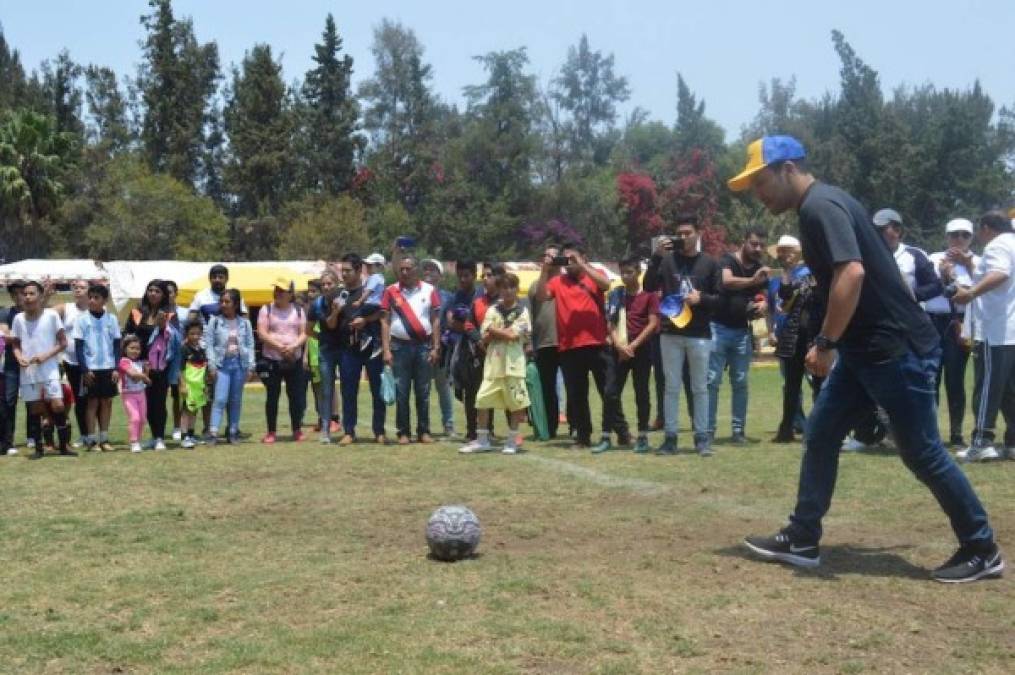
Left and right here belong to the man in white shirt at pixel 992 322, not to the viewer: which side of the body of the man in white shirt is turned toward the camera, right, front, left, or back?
left

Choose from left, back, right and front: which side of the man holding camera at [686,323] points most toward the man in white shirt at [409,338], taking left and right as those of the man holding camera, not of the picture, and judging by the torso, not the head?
right

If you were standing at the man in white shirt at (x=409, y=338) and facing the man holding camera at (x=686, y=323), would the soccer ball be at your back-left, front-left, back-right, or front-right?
front-right

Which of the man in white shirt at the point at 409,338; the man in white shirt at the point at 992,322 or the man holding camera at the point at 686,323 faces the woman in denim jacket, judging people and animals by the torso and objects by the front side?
the man in white shirt at the point at 992,322

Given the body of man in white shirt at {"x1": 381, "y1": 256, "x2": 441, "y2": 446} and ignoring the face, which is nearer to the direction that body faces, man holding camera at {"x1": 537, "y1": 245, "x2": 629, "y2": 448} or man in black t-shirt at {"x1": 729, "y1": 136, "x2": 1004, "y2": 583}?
the man in black t-shirt

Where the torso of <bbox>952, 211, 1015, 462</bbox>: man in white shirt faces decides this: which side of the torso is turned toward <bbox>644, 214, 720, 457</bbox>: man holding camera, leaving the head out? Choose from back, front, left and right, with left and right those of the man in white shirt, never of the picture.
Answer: front

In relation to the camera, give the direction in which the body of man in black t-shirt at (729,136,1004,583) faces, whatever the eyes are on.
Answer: to the viewer's left

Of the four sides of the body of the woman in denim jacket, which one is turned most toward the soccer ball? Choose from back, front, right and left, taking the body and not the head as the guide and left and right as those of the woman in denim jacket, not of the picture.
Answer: front

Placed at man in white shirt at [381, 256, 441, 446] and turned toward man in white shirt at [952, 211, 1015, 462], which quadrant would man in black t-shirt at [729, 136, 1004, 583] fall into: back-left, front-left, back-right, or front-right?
front-right

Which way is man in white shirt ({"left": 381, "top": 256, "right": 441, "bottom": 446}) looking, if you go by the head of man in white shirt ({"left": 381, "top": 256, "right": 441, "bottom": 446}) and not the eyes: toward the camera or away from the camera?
toward the camera

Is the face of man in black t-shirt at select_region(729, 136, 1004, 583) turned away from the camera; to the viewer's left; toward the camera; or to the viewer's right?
to the viewer's left

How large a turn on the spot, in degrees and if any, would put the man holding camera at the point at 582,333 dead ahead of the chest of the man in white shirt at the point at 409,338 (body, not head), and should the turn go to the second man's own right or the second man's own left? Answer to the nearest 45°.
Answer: approximately 45° to the second man's own left

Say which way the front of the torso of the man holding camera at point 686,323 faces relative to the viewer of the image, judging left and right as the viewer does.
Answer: facing the viewer

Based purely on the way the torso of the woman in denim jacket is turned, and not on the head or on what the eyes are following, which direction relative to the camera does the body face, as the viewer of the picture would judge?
toward the camera

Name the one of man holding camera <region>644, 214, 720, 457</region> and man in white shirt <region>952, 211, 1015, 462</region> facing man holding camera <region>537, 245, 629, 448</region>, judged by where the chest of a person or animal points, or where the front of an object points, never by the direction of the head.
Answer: the man in white shirt

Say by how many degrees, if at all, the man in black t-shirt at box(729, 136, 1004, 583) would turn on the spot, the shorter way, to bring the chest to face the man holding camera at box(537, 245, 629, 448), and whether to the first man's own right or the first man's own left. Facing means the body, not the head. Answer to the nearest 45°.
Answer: approximately 45° to the first man's own right

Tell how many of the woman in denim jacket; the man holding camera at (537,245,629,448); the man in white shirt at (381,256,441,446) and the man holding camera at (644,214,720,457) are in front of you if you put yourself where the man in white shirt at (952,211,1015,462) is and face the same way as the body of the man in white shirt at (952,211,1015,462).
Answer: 4
